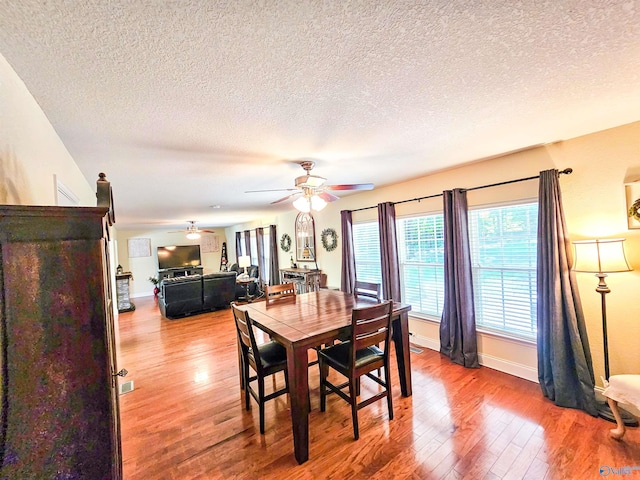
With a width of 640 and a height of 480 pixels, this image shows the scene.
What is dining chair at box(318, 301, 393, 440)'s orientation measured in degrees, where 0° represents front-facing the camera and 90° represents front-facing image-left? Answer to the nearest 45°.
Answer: approximately 135°

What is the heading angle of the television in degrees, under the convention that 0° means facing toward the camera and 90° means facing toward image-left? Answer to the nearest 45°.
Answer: approximately 0°

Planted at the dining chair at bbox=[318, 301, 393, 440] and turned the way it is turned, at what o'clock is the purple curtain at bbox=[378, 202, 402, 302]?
The purple curtain is roughly at 2 o'clock from the dining chair.

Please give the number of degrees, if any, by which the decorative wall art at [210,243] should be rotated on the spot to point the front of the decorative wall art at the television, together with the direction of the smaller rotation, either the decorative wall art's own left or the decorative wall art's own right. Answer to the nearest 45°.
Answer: approximately 45° to the decorative wall art's own right

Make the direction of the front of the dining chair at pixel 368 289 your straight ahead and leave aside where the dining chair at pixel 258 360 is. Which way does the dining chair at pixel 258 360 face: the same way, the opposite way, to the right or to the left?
the opposite way

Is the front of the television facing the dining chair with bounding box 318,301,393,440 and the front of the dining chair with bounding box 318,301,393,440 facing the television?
yes

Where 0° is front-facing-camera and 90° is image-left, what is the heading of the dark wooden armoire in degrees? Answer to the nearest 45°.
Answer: approximately 270°

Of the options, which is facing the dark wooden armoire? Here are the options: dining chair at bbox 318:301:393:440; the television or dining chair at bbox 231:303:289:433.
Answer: the television

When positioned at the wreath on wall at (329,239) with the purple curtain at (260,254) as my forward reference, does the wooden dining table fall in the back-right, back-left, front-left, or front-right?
back-left

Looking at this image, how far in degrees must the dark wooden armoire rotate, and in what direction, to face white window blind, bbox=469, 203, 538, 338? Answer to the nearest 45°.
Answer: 0° — it already faces it

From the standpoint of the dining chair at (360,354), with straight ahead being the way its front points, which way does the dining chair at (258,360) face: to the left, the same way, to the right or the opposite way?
to the right
